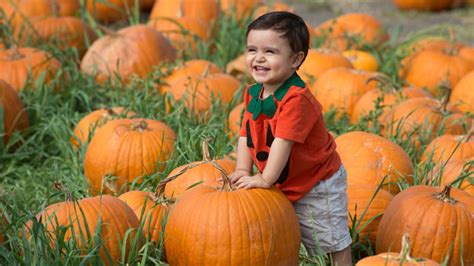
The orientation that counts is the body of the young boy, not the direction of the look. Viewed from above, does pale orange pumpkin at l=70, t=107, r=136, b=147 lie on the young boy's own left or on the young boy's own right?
on the young boy's own right

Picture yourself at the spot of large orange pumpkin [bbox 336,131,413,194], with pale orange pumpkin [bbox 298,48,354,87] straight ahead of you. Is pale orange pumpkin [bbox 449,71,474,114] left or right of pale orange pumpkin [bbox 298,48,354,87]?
right

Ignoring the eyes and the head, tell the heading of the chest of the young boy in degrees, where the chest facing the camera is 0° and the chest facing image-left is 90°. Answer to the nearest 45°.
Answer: approximately 45°

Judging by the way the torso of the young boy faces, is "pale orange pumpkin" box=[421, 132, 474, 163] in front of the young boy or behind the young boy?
behind

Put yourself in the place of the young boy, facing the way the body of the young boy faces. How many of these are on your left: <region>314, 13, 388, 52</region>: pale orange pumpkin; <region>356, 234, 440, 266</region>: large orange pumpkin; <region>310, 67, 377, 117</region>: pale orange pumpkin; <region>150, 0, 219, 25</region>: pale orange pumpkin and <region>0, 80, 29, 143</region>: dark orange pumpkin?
1

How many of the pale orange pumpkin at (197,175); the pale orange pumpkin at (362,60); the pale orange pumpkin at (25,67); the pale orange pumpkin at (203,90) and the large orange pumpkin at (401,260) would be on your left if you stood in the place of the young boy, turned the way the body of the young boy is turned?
1

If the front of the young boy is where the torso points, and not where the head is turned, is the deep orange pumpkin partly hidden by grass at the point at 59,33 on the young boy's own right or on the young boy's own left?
on the young boy's own right

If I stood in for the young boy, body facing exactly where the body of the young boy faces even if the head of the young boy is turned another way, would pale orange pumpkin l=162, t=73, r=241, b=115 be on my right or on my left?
on my right
